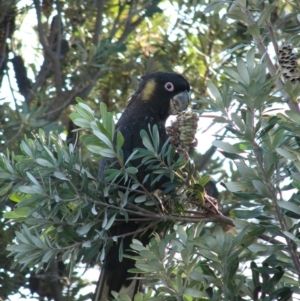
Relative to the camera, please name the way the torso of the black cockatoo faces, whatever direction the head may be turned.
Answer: to the viewer's right
